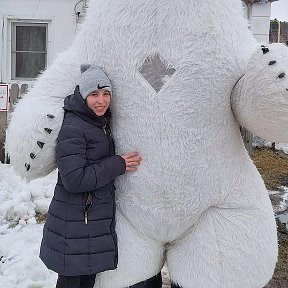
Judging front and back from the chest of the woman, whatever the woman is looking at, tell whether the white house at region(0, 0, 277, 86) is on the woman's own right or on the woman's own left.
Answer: on the woman's own left

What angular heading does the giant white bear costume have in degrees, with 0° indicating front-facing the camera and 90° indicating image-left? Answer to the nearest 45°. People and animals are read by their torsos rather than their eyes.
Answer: approximately 0°

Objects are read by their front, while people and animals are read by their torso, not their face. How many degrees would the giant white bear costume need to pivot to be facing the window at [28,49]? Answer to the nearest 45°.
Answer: approximately 180°

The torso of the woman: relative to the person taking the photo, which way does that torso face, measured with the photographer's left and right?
facing to the right of the viewer

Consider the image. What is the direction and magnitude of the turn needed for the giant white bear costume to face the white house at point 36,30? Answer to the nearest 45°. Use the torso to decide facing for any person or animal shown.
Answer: approximately 180°
